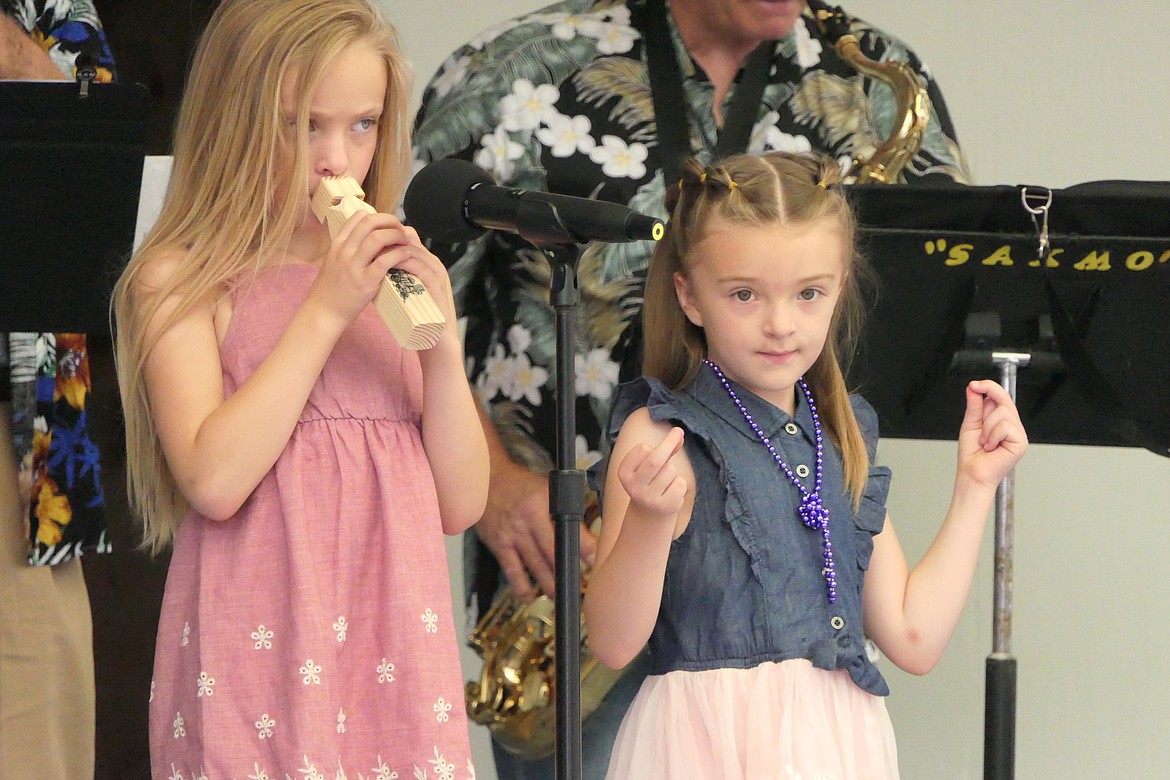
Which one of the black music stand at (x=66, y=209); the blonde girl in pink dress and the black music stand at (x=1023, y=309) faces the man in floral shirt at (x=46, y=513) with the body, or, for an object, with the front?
the black music stand at (x=66, y=209)

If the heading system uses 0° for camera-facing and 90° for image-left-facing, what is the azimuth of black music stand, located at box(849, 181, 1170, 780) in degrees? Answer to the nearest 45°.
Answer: approximately 180°

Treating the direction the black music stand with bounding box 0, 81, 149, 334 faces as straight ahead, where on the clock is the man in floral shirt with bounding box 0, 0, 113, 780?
The man in floral shirt is roughly at 12 o'clock from the black music stand.

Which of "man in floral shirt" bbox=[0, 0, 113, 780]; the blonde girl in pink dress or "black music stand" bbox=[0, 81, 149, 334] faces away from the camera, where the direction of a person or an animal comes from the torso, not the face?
the black music stand

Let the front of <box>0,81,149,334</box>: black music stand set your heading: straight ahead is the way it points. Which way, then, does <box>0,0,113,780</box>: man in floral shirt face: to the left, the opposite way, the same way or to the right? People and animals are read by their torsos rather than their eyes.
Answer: the opposite way

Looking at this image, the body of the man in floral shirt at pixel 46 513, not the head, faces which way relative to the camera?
toward the camera

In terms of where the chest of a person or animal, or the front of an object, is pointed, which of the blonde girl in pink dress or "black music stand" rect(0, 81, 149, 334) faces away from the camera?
the black music stand

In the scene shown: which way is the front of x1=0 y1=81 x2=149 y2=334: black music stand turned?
away from the camera

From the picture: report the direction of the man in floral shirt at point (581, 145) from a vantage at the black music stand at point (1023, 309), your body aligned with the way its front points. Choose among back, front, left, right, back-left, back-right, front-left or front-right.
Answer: left

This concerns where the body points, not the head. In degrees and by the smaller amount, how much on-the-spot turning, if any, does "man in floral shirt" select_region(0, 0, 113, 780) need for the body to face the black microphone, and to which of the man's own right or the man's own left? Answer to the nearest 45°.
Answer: approximately 45° to the man's own left

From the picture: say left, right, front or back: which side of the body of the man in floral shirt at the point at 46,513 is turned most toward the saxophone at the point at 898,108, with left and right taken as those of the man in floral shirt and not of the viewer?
left

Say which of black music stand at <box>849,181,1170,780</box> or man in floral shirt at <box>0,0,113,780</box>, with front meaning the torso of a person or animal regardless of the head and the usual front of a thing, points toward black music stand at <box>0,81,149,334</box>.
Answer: the man in floral shirt

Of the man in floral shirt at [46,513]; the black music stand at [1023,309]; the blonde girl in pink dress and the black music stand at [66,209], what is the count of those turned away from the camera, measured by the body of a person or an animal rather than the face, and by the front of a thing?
2

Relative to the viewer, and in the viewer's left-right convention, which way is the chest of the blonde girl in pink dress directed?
facing the viewer and to the right of the viewer

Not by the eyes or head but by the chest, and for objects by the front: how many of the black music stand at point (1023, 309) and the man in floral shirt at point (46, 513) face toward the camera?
1

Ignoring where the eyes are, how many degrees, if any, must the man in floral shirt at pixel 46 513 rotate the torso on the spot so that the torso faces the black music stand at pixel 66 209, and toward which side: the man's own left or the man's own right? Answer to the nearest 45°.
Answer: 0° — they already face it

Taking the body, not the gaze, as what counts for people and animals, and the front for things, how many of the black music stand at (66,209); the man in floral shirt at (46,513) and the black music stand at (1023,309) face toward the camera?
1

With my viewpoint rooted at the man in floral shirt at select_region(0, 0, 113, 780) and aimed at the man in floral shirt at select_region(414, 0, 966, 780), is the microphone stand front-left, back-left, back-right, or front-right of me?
front-right
